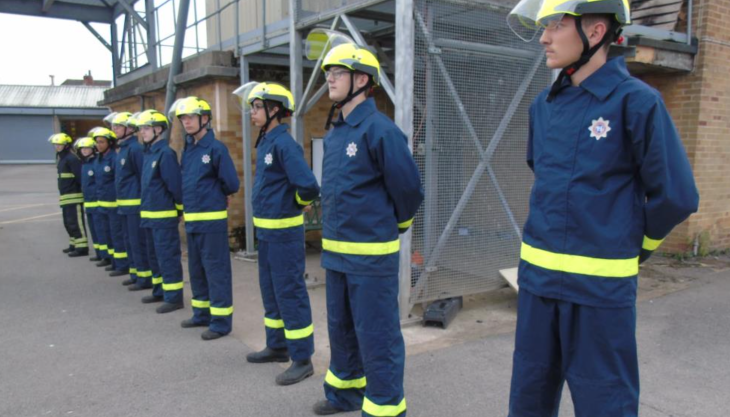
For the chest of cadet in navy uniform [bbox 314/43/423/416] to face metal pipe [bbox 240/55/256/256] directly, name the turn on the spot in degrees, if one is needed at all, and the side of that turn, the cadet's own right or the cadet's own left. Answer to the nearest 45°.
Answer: approximately 135° to the cadet's own right

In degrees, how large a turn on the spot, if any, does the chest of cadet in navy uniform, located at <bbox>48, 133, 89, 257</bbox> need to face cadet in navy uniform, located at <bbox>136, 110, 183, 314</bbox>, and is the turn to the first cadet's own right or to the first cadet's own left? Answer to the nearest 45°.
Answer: approximately 45° to the first cadet's own left

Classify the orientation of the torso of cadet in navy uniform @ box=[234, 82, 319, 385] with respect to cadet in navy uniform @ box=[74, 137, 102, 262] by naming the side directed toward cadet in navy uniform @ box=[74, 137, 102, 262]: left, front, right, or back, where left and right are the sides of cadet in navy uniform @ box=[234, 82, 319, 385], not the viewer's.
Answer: right

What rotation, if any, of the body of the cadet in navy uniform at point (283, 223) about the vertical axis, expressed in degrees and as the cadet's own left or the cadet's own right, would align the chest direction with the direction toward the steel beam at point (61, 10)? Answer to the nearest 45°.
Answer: approximately 90° to the cadet's own right

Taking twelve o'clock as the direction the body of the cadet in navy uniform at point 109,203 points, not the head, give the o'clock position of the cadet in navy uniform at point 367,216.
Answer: the cadet in navy uniform at point 367,216 is roughly at 10 o'clock from the cadet in navy uniform at point 109,203.

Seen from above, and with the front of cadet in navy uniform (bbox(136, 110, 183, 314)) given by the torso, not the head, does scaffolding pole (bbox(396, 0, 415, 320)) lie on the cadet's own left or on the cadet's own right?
on the cadet's own left

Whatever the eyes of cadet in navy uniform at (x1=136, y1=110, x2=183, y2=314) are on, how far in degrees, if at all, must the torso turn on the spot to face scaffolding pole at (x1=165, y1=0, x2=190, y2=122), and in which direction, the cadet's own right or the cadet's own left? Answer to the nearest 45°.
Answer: approximately 135° to the cadet's own right

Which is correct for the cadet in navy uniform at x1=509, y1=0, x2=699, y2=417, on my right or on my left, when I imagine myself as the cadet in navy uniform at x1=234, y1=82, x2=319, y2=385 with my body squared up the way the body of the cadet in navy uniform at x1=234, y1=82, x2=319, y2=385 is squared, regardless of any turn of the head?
on my left

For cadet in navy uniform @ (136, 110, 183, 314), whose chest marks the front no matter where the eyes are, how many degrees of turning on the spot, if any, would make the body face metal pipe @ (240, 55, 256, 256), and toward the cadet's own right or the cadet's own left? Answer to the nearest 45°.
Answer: approximately 180°

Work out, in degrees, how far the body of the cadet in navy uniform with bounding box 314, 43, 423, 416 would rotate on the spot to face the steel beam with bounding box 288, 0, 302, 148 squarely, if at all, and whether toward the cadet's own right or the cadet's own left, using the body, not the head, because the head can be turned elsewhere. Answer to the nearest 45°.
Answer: approximately 135° to the cadet's own right

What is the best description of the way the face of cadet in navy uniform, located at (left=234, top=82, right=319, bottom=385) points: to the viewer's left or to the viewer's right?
to the viewer's left

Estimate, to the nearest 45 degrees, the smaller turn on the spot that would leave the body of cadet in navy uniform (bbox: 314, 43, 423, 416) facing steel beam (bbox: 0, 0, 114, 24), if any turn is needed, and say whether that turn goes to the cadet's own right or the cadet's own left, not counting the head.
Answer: approximately 90° to the cadet's own right

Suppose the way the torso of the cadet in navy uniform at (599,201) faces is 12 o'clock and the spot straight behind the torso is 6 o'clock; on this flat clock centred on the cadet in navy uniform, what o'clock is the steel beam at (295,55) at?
The steel beam is roughly at 3 o'clock from the cadet in navy uniform.

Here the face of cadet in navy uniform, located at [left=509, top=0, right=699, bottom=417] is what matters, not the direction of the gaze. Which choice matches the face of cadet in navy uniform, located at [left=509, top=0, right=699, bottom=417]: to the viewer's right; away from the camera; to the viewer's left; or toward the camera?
to the viewer's left

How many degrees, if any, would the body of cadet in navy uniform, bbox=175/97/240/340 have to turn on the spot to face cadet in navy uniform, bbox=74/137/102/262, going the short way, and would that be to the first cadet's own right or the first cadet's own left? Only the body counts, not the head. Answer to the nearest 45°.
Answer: approximately 135° to the first cadet's own right

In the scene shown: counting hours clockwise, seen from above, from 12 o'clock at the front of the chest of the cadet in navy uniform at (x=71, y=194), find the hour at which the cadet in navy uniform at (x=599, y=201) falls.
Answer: the cadet in navy uniform at (x=599, y=201) is roughly at 10 o'clock from the cadet in navy uniform at (x=71, y=194).

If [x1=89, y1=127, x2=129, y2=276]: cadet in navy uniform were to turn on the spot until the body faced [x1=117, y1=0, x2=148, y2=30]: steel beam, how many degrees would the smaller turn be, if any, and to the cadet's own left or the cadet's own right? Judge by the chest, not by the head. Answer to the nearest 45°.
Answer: approximately 135° to the cadet's own right

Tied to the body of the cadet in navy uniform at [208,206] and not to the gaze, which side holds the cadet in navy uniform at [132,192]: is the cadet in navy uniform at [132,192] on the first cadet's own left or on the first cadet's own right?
on the first cadet's own right
